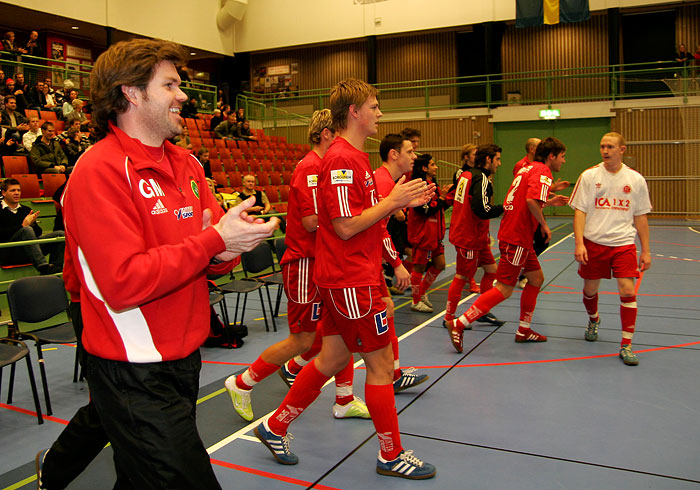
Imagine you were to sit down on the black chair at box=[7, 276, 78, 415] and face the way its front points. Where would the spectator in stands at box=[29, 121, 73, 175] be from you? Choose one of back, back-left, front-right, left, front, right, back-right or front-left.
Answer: back-left

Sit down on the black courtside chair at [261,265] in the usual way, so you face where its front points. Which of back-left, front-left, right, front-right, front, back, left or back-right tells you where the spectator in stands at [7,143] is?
back

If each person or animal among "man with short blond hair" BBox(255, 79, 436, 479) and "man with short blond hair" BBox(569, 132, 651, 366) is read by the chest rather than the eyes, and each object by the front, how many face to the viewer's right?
1

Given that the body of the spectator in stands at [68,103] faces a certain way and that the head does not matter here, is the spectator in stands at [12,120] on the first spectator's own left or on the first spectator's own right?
on the first spectator's own right

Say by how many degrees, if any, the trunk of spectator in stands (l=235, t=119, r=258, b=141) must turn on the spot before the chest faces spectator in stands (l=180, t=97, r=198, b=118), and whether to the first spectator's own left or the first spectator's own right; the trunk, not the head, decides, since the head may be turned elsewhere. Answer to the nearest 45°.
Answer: approximately 90° to the first spectator's own right

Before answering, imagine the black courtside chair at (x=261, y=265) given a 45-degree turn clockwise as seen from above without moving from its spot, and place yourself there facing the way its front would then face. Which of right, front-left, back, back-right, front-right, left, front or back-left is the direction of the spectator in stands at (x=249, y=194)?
back

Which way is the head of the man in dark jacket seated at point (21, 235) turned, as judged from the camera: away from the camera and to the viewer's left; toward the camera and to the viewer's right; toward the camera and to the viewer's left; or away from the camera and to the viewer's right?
toward the camera and to the viewer's right

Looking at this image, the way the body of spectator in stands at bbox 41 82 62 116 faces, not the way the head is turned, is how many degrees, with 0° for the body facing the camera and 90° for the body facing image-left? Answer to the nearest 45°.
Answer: approximately 315°

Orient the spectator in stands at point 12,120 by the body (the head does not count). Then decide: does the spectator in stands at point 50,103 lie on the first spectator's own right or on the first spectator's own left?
on the first spectator's own left

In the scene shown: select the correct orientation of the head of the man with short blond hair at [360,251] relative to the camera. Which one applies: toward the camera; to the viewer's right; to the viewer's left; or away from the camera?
to the viewer's right

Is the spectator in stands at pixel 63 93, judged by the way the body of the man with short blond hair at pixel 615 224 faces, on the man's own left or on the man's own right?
on the man's own right
